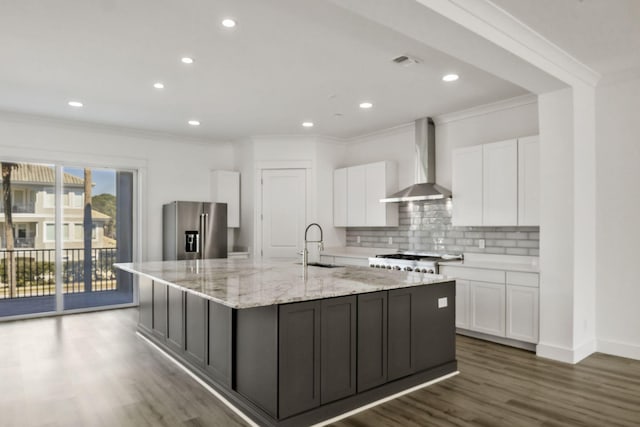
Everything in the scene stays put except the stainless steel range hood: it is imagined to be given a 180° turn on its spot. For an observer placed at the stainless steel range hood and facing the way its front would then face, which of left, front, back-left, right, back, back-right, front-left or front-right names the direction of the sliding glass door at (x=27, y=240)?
back-left

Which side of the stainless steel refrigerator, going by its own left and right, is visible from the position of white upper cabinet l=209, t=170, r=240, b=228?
left

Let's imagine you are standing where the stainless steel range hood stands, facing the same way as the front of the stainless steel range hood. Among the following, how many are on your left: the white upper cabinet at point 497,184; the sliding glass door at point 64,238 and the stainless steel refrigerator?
1

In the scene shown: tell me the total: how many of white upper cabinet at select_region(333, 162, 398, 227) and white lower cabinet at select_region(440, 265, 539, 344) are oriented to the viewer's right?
0

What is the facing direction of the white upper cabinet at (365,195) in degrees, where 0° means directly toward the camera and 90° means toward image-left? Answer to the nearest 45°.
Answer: approximately 45°

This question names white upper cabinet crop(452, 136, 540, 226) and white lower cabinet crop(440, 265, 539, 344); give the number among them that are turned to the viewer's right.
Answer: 0

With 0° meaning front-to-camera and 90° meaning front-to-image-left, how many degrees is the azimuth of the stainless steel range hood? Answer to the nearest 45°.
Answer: approximately 45°

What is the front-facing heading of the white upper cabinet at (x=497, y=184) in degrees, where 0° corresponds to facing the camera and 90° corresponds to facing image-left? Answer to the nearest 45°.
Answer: approximately 45°

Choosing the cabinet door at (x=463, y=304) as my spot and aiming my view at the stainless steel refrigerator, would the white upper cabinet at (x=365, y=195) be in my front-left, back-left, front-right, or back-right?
front-right

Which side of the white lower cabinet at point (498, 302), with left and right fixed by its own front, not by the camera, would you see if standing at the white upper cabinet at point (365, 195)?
right

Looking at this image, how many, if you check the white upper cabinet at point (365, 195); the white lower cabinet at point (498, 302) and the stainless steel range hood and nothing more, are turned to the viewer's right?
0
